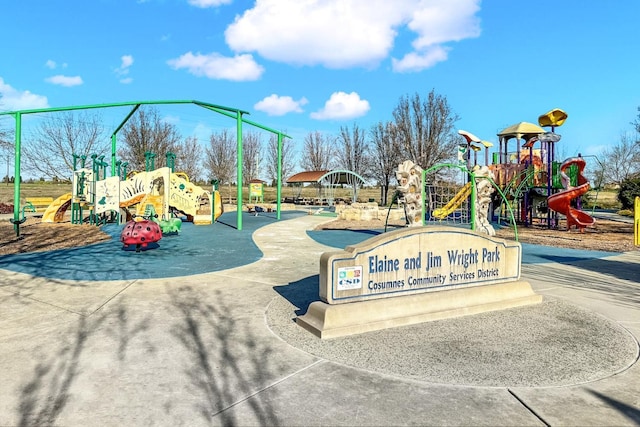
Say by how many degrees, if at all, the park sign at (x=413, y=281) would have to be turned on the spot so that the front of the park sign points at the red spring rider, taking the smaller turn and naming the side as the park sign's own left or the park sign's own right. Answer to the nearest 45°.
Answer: approximately 180°

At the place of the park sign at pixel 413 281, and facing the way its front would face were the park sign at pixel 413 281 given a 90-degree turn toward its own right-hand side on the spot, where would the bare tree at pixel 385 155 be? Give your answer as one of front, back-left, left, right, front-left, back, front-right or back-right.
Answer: back-right

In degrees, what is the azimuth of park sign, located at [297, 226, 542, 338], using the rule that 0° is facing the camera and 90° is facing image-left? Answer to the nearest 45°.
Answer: approximately 315°
